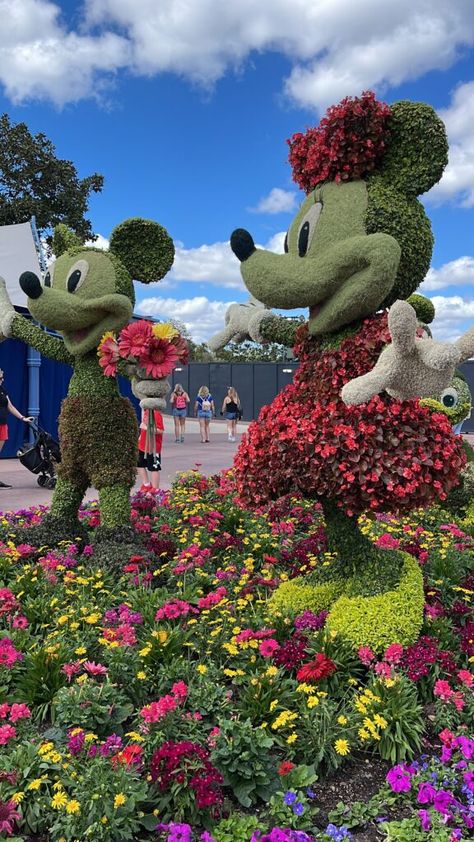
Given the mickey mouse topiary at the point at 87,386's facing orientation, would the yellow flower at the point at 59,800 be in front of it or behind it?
in front

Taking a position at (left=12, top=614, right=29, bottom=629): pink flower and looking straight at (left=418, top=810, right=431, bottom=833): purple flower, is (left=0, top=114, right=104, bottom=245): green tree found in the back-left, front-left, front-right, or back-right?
back-left

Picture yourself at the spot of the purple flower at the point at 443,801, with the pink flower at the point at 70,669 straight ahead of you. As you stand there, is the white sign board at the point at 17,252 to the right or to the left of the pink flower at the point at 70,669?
right
